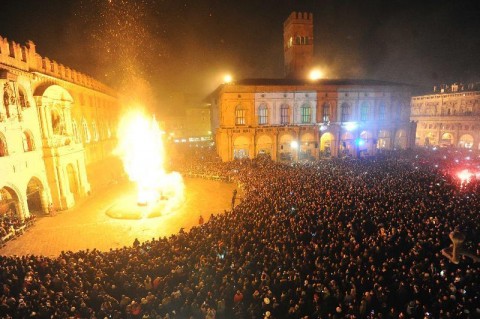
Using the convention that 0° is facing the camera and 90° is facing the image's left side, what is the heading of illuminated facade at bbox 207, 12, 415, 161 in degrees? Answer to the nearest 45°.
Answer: approximately 0°

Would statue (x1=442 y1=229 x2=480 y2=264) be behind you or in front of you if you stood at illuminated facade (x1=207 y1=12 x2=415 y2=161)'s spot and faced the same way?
in front
